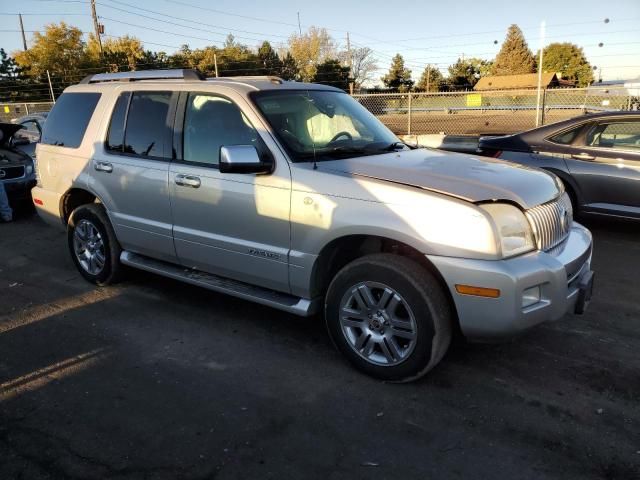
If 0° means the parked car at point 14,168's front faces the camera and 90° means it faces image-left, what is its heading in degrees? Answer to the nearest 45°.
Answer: approximately 315°

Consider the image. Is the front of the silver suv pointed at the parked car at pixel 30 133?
no

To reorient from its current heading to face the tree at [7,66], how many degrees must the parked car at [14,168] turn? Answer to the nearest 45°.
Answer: approximately 135° to its left

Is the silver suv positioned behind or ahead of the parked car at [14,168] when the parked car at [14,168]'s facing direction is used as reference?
ahead

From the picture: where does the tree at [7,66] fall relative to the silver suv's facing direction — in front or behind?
behind

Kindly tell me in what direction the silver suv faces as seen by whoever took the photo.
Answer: facing the viewer and to the right of the viewer

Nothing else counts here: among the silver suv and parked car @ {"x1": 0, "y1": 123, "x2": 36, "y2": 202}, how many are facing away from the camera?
0

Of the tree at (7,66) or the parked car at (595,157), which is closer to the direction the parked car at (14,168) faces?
the parked car

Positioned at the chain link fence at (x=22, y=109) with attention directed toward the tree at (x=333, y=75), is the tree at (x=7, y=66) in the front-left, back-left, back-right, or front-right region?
front-left

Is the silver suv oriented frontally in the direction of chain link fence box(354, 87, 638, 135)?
no

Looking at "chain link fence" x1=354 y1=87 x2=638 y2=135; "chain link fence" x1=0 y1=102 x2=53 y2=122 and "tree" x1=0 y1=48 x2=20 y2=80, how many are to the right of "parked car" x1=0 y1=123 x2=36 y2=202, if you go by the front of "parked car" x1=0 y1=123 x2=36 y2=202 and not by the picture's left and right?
0
